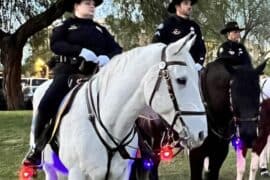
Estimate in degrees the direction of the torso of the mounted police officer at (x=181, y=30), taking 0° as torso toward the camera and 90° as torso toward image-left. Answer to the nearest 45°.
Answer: approximately 315°

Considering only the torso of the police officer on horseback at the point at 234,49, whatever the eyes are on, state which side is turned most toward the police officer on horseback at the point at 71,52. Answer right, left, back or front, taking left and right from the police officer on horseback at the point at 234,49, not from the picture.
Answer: right

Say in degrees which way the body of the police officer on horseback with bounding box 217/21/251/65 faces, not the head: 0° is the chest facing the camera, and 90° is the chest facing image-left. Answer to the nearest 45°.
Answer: approximately 315°

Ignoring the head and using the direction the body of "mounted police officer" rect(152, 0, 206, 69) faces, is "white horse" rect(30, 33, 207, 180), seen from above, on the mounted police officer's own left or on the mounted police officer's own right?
on the mounted police officer's own right

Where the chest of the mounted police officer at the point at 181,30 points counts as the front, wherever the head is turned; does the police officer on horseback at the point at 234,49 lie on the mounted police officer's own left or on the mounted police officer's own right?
on the mounted police officer's own left

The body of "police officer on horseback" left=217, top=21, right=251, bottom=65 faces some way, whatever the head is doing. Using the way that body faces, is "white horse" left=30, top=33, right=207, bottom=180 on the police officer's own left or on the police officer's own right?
on the police officer's own right

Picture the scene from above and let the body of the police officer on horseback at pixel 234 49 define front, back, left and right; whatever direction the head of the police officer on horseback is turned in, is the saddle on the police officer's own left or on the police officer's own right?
on the police officer's own right

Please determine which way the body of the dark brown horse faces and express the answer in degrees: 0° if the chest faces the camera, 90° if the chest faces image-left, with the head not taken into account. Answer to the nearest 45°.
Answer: approximately 315°
